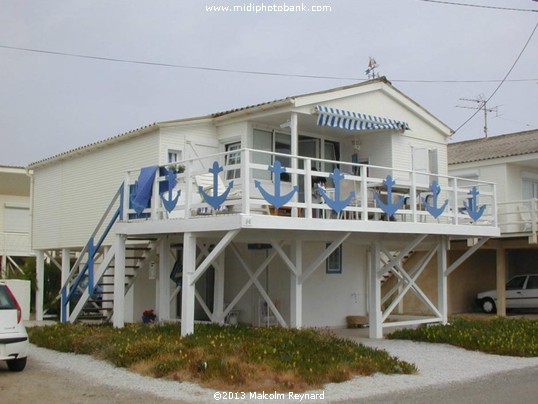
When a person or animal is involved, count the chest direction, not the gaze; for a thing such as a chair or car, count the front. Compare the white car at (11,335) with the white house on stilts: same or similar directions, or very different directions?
very different directions

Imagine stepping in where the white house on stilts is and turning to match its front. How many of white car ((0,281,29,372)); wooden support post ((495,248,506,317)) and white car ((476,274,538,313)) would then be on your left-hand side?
2

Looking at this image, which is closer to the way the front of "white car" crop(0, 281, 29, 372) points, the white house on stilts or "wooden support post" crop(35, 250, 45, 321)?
the wooden support post

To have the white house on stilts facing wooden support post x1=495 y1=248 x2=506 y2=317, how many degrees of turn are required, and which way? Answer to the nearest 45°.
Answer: approximately 90° to its left

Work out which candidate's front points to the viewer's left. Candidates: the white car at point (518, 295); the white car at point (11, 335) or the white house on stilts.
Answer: the white car at point (518, 295)

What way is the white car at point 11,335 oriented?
away from the camera

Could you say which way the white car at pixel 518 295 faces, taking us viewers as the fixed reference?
facing to the left of the viewer

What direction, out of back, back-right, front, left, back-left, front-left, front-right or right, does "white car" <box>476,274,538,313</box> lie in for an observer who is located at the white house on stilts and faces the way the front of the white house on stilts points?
left

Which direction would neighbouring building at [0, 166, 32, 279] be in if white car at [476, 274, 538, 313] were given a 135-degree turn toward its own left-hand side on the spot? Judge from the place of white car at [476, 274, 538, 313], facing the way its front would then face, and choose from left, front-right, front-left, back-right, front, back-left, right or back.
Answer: back-right

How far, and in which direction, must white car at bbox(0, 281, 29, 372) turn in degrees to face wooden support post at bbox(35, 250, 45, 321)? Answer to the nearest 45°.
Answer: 0° — it already faces it

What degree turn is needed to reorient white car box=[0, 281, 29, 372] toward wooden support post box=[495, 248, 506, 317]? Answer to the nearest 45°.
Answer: approximately 45° to its right

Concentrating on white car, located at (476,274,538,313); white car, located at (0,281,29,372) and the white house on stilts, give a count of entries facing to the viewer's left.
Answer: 1
